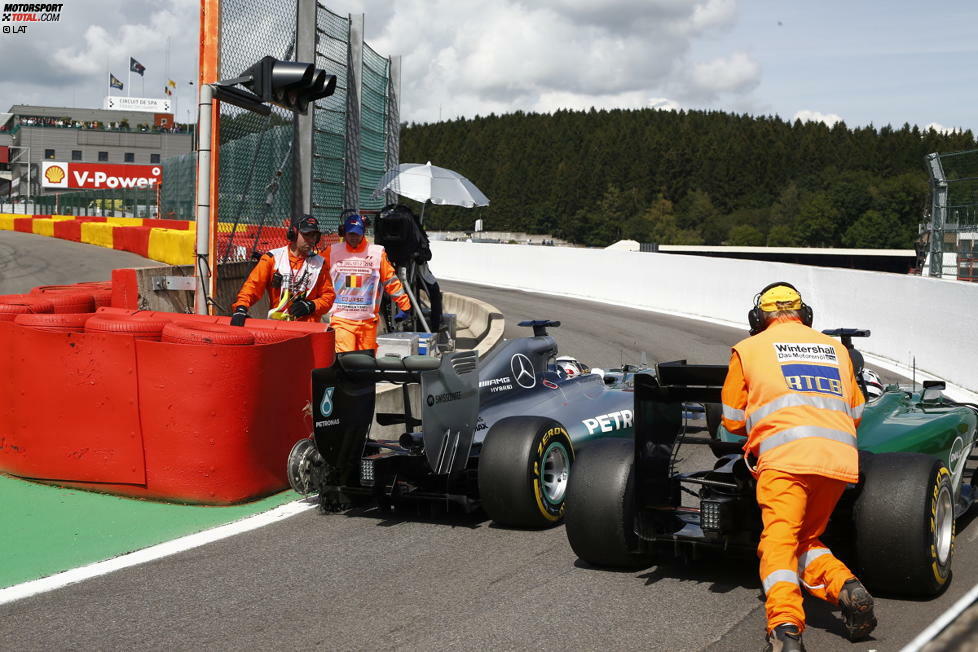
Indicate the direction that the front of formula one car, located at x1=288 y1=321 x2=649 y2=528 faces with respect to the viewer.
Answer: facing away from the viewer and to the right of the viewer

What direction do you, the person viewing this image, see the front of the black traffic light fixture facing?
facing to the right of the viewer

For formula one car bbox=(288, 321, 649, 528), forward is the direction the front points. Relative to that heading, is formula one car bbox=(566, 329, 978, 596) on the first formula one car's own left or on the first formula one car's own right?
on the first formula one car's own right

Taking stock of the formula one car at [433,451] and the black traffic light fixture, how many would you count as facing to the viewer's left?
0

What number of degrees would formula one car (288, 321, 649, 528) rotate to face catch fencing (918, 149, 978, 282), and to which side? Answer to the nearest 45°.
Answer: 0° — it already faces it

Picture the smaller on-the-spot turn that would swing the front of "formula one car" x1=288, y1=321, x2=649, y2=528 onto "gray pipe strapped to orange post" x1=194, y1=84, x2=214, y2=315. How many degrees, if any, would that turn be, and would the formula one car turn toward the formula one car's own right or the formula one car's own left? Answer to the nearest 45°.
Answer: approximately 90° to the formula one car's own left

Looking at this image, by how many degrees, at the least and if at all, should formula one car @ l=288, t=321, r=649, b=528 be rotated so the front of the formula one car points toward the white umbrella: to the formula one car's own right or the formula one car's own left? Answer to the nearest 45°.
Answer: approximately 45° to the formula one car's own left

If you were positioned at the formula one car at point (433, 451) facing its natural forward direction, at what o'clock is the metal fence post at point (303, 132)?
The metal fence post is roughly at 10 o'clock from the formula one car.

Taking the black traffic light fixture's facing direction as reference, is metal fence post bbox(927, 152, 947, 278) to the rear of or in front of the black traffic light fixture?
in front

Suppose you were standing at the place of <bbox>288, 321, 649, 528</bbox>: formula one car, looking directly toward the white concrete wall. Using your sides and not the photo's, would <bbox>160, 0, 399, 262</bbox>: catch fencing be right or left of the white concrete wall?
left
